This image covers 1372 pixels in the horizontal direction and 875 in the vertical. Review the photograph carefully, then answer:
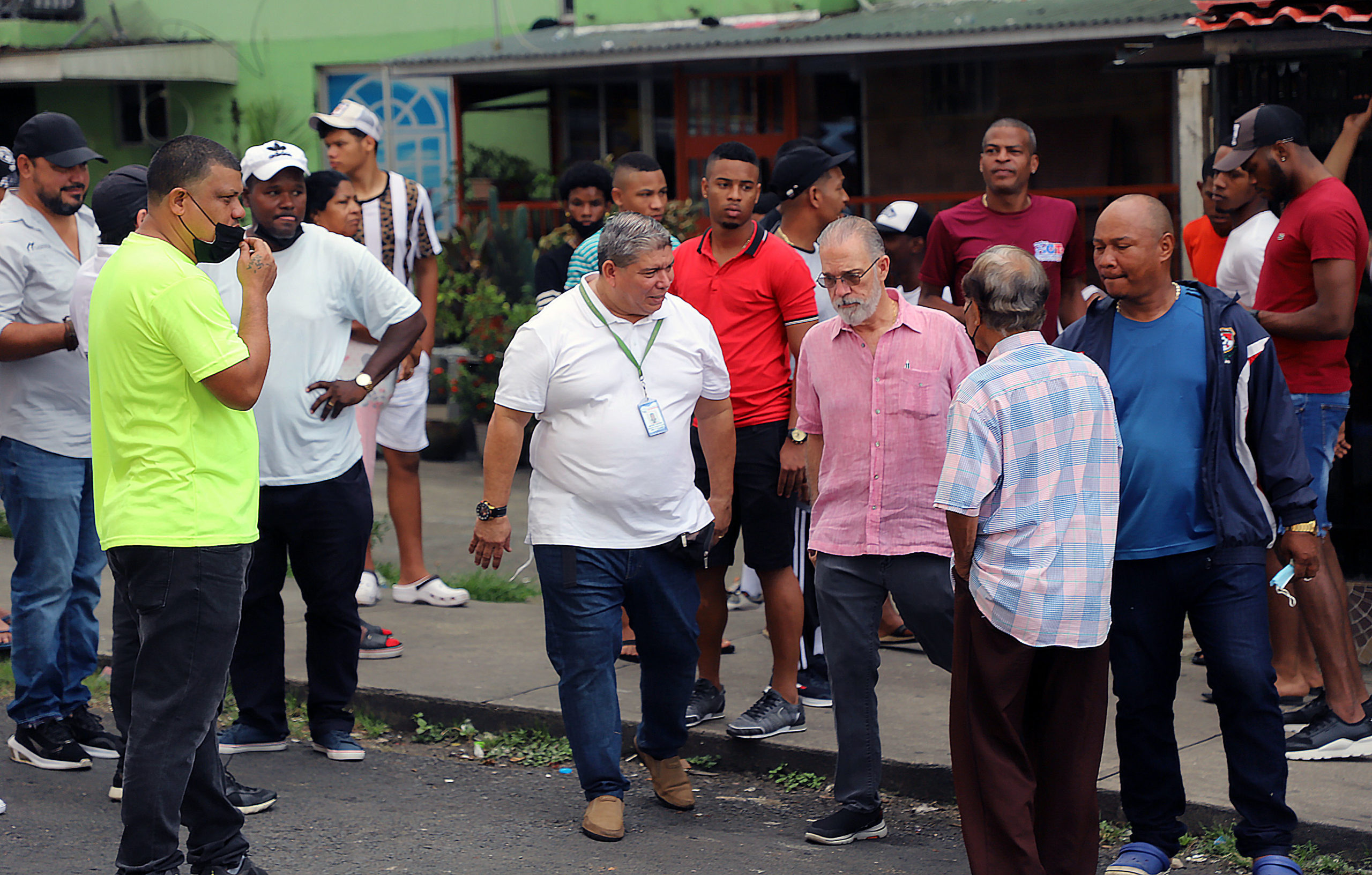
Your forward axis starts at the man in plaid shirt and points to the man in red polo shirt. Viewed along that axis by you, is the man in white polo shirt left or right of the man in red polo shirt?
left

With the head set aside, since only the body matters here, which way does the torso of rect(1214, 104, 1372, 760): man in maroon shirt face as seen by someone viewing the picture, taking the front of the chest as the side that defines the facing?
to the viewer's left

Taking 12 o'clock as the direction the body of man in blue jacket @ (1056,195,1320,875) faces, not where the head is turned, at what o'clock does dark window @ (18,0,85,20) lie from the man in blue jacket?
The dark window is roughly at 3 o'clock from the man in blue jacket.

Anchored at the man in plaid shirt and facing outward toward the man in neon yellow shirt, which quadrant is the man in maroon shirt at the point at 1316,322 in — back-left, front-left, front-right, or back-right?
back-right

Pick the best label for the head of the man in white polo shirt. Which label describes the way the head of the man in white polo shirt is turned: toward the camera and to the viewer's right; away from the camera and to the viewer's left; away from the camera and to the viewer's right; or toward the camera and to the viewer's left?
toward the camera and to the viewer's right

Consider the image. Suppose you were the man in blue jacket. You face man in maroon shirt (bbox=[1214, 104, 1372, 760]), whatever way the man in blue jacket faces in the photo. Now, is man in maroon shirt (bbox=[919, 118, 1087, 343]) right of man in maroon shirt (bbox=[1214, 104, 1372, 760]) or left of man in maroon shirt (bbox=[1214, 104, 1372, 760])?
left

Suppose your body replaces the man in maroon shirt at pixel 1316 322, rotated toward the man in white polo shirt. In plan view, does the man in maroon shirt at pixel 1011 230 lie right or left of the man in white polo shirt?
right

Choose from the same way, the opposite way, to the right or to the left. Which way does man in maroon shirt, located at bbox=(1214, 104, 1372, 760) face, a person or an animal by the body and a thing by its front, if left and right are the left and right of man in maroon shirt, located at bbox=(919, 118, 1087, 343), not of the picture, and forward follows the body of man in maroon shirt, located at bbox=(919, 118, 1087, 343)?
to the right

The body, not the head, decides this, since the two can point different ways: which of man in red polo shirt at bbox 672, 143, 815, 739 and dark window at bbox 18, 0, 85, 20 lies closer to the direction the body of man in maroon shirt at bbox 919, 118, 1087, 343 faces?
the man in red polo shirt

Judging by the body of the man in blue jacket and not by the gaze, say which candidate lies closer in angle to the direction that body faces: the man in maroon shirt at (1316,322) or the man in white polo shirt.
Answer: the man in white polo shirt

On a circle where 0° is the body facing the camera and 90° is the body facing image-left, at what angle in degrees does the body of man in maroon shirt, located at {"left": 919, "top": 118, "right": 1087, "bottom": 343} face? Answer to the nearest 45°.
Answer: approximately 0°

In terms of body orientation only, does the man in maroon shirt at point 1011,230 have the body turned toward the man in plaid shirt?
yes

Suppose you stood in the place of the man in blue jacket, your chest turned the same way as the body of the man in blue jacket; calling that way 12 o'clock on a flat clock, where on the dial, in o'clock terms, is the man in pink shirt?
The man in pink shirt is roughly at 2 o'clock from the man in blue jacket.

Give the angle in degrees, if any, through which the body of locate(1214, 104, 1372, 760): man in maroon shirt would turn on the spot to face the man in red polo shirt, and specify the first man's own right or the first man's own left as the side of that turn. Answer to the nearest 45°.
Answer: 0° — they already face them

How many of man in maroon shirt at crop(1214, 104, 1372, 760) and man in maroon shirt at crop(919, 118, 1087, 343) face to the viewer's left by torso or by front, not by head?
1

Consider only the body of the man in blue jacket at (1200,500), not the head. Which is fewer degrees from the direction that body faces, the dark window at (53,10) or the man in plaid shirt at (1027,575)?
the man in plaid shirt

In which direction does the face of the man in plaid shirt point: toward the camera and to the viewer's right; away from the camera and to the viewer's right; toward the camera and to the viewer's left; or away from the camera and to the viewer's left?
away from the camera and to the viewer's left

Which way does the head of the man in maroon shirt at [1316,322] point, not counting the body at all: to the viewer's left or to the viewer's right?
to the viewer's left
